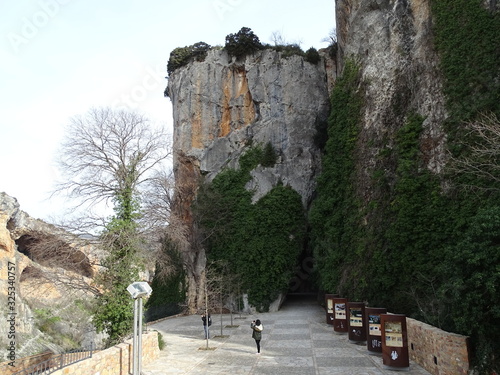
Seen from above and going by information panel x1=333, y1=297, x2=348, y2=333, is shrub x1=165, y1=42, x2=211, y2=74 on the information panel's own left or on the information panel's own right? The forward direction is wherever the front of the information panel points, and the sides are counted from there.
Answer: on the information panel's own right

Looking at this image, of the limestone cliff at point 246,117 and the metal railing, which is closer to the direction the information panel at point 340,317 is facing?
the metal railing

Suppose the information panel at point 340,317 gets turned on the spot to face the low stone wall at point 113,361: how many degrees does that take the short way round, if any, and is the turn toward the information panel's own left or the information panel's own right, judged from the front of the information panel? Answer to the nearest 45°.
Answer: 0° — it already faces it

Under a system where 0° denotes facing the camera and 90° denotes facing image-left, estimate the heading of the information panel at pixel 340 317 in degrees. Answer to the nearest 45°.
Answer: approximately 45°

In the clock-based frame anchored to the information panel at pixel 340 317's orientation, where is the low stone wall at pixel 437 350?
The low stone wall is roughly at 10 o'clock from the information panel.

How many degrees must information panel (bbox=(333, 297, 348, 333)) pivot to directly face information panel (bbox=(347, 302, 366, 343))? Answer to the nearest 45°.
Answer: approximately 45° to its left

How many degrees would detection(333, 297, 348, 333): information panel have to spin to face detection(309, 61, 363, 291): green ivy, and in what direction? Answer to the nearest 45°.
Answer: approximately 135° to its right

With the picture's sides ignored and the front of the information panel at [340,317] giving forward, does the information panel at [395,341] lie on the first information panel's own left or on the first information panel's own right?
on the first information panel's own left
